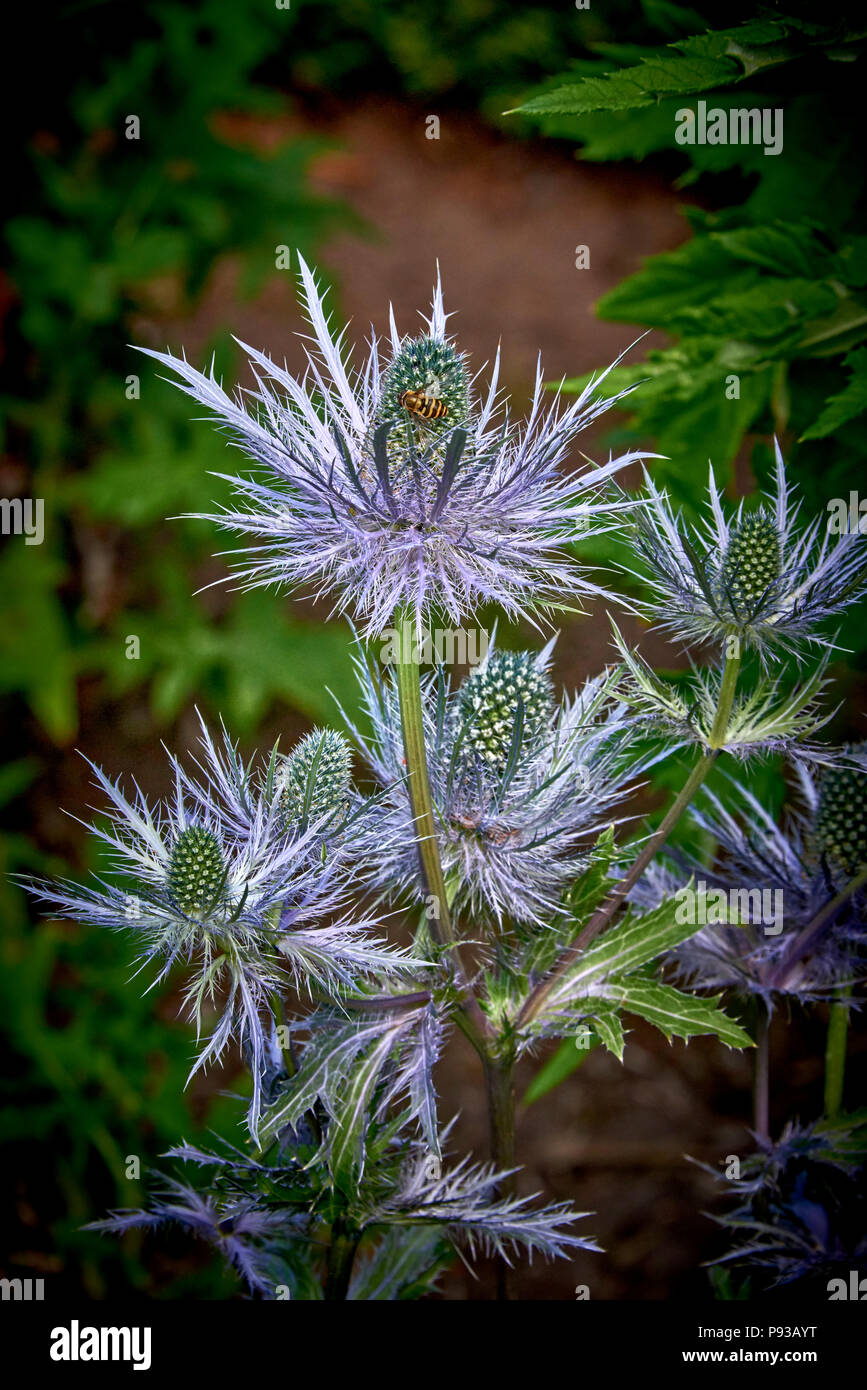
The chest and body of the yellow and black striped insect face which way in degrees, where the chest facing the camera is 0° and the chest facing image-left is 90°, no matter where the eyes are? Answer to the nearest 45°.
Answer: approximately 90°
